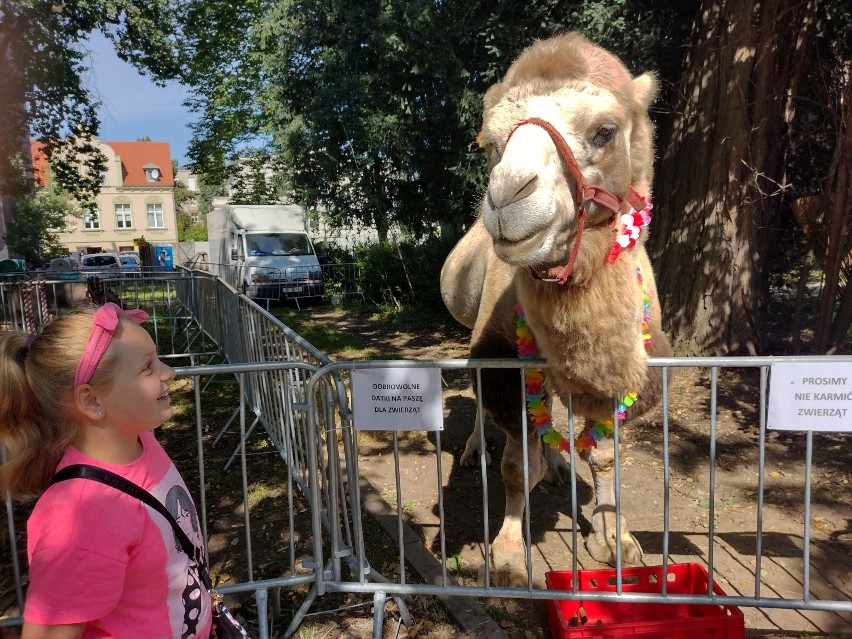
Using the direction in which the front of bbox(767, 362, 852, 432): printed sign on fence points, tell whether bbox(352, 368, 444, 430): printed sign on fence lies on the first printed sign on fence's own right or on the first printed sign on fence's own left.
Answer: on the first printed sign on fence's own right

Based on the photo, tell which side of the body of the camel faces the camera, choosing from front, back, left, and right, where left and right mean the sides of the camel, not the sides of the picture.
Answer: front

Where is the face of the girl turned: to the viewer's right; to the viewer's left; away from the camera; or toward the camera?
to the viewer's right

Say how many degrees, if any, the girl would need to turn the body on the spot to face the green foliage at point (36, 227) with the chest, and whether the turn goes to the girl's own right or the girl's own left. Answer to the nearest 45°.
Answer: approximately 90° to the girl's own left

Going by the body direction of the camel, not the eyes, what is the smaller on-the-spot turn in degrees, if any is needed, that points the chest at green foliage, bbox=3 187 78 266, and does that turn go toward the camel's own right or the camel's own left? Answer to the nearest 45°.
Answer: approximately 135° to the camel's own right

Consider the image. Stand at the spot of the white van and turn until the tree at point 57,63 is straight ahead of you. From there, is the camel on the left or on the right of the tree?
left

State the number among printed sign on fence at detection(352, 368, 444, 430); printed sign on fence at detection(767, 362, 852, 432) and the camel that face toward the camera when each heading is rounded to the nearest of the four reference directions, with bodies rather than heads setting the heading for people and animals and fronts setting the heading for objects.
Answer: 3

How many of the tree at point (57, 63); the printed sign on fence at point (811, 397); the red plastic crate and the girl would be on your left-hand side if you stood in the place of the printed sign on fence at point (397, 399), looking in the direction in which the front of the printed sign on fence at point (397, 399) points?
2

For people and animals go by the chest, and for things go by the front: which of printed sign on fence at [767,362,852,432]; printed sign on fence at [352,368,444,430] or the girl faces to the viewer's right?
the girl

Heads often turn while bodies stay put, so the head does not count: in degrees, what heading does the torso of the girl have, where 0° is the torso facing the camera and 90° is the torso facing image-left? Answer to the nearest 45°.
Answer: approximately 270°

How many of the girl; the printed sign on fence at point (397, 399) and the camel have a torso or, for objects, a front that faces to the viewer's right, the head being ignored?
1

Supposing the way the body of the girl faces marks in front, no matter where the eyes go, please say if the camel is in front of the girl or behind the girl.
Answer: in front
